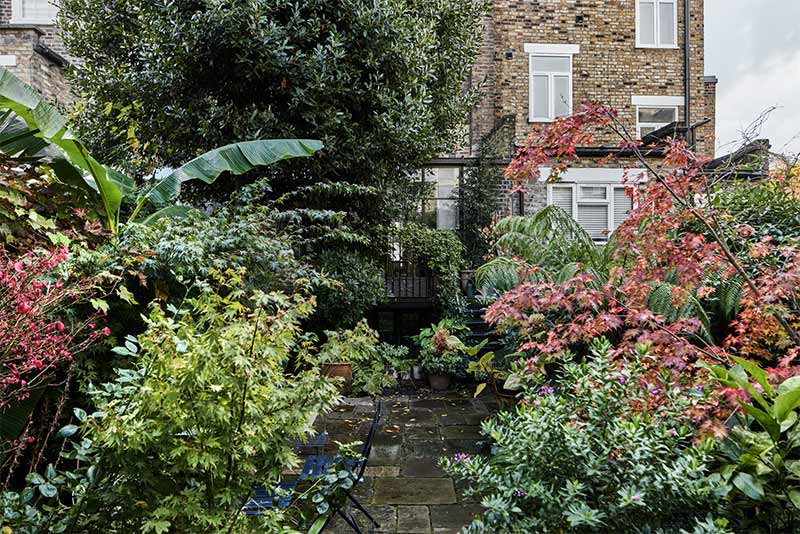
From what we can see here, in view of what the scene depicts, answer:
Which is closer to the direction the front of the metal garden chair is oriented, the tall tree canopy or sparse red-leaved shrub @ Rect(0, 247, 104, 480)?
the sparse red-leaved shrub

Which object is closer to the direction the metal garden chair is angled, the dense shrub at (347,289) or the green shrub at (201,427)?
the green shrub

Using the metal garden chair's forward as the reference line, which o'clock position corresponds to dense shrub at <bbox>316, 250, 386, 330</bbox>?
The dense shrub is roughly at 3 o'clock from the metal garden chair.

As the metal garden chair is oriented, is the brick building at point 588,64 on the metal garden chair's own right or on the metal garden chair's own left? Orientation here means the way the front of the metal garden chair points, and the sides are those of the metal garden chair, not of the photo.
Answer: on the metal garden chair's own right

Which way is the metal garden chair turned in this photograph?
to the viewer's left

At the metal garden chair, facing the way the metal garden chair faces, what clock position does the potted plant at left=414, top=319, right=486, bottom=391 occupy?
The potted plant is roughly at 4 o'clock from the metal garden chair.

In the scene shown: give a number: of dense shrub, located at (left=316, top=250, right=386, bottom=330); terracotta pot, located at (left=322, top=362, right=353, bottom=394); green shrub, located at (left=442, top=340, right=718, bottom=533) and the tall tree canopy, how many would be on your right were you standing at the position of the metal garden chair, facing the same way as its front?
3

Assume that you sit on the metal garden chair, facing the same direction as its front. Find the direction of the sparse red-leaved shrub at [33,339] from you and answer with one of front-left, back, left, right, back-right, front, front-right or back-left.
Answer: front

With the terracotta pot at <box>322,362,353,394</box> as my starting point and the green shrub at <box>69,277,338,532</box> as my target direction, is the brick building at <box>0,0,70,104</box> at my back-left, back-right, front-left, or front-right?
back-right
